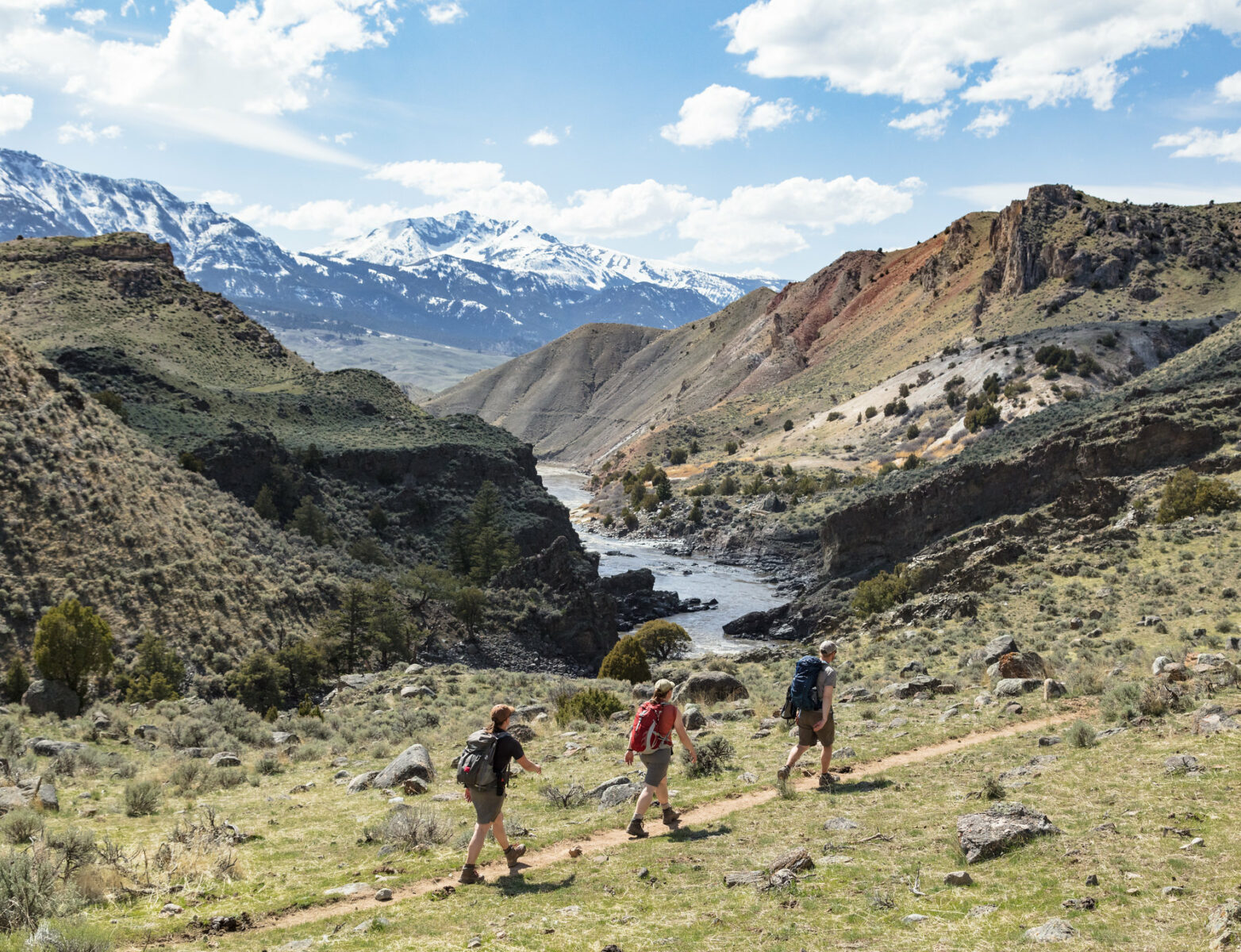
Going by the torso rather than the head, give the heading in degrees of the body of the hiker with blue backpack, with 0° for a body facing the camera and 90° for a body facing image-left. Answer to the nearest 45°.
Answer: approximately 225°

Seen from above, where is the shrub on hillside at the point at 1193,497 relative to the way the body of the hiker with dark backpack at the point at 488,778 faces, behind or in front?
in front

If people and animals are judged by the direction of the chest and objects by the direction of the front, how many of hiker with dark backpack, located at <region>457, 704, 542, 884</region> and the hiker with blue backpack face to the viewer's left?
0

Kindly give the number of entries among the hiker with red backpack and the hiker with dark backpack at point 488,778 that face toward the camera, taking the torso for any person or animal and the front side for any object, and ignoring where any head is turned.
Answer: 0

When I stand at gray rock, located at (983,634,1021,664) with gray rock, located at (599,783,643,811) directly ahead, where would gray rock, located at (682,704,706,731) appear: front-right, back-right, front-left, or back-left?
front-right

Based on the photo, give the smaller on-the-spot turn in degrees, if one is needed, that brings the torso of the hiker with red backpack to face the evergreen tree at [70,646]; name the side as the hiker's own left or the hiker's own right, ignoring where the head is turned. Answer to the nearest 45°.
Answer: approximately 90° to the hiker's own left

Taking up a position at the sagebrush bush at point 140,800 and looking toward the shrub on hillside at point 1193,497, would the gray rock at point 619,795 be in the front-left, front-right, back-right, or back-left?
front-right

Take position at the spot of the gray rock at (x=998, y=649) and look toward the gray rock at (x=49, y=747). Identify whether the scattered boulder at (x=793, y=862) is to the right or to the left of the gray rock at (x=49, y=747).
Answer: left
